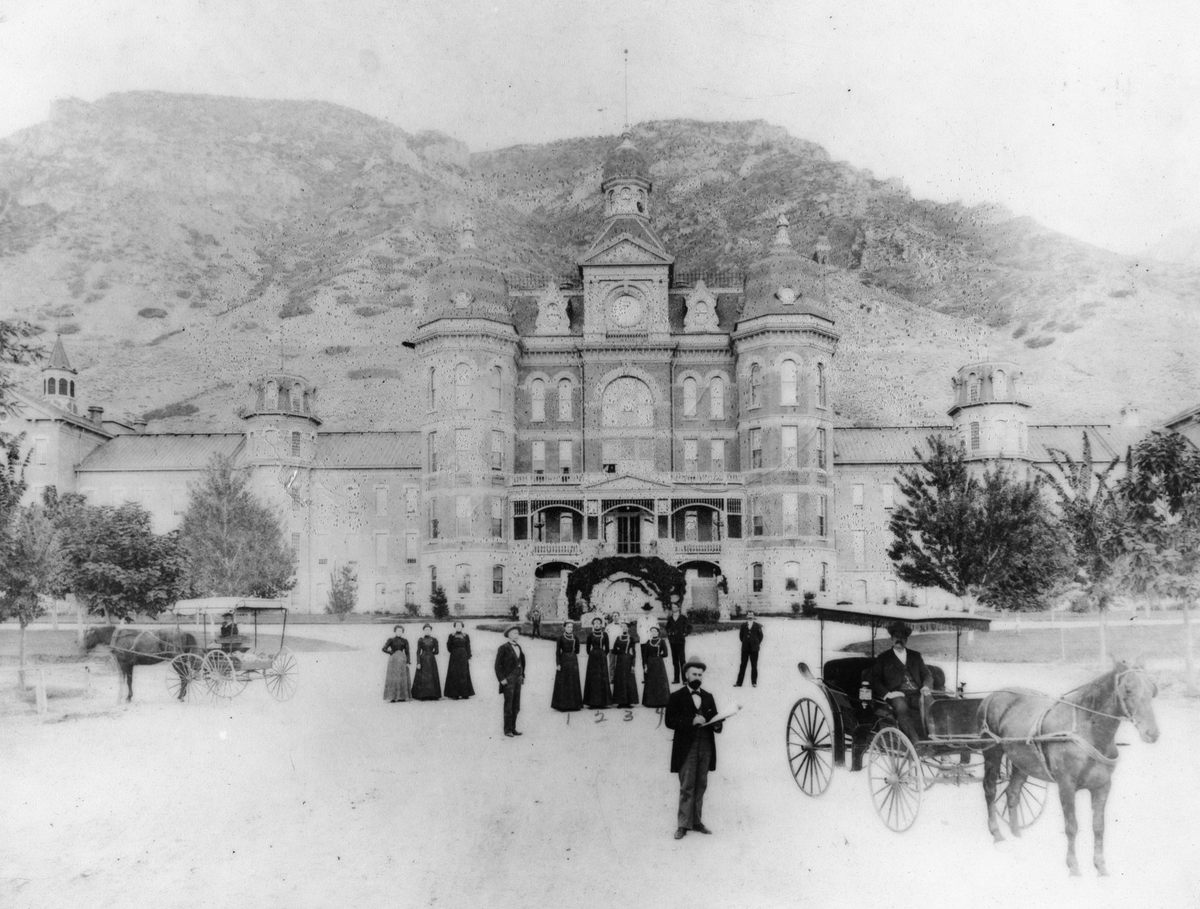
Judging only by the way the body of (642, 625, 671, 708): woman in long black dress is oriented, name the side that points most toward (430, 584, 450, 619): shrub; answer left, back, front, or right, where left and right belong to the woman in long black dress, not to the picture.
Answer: back

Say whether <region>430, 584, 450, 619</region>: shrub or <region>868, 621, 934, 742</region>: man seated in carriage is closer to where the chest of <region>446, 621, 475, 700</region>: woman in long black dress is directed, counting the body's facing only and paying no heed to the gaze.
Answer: the man seated in carriage

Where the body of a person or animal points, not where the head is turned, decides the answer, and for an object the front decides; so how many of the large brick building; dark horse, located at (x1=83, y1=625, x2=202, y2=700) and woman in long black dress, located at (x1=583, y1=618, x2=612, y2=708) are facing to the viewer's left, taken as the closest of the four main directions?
1

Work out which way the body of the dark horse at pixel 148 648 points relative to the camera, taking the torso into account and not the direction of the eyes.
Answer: to the viewer's left

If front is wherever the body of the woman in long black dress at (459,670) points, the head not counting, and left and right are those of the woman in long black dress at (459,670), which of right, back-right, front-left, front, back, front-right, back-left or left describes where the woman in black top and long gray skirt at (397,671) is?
right

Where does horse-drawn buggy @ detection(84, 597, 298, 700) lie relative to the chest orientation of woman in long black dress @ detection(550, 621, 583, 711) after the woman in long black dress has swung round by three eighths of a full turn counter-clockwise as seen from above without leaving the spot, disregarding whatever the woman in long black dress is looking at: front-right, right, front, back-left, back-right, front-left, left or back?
back-left

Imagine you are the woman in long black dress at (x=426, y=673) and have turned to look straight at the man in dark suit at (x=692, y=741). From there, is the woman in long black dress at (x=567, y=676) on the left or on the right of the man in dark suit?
left

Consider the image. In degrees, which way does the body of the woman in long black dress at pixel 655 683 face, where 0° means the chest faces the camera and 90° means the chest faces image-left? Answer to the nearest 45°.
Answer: approximately 0°

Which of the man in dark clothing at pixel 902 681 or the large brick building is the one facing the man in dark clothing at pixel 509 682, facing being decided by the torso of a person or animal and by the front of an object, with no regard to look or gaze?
the large brick building

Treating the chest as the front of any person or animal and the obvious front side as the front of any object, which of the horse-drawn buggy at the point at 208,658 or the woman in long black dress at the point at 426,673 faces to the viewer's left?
the horse-drawn buggy

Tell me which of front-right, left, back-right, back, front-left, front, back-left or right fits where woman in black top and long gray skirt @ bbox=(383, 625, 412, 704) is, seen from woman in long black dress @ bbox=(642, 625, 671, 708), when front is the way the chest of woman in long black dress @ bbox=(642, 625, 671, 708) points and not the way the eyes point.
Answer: right

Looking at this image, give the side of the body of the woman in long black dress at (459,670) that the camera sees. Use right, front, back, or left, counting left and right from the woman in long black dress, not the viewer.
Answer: front

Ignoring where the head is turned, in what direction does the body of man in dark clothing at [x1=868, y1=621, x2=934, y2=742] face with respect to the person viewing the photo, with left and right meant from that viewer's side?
facing the viewer

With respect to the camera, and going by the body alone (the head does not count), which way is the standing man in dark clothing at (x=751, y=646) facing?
toward the camera
